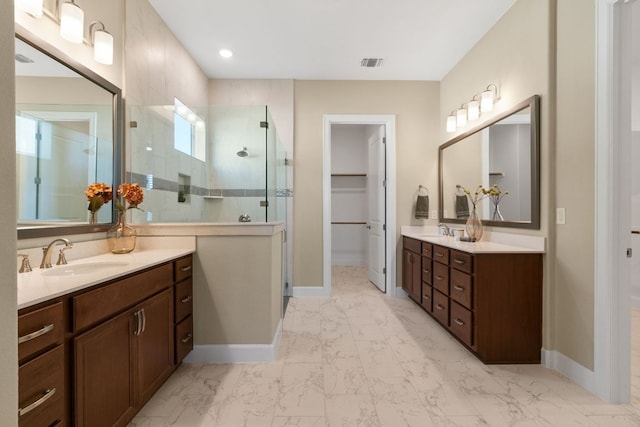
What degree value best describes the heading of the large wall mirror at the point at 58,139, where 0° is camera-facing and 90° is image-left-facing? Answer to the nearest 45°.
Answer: approximately 315°

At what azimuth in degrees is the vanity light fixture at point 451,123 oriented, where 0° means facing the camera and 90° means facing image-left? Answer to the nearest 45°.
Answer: approximately 45°

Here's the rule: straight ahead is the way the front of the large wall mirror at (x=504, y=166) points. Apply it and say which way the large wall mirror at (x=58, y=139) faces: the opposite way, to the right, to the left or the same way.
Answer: the opposite way

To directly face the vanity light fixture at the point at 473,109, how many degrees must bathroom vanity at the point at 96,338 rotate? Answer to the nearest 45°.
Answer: approximately 45° to its left

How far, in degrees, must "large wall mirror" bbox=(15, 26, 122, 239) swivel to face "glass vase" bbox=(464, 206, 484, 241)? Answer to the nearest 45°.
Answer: approximately 45° to its left

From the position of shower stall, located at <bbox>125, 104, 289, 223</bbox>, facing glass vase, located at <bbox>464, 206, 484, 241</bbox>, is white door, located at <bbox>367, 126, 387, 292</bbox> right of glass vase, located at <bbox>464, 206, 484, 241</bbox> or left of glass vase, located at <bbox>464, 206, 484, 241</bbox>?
left

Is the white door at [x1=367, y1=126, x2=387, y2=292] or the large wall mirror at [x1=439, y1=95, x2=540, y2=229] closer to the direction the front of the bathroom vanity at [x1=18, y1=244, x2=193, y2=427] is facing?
the large wall mirror

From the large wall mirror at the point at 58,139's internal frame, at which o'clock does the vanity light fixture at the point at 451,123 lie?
The vanity light fixture is roughly at 11 o'clock from the large wall mirror.

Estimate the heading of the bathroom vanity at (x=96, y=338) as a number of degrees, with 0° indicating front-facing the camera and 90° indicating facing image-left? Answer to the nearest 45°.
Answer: approximately 315°
